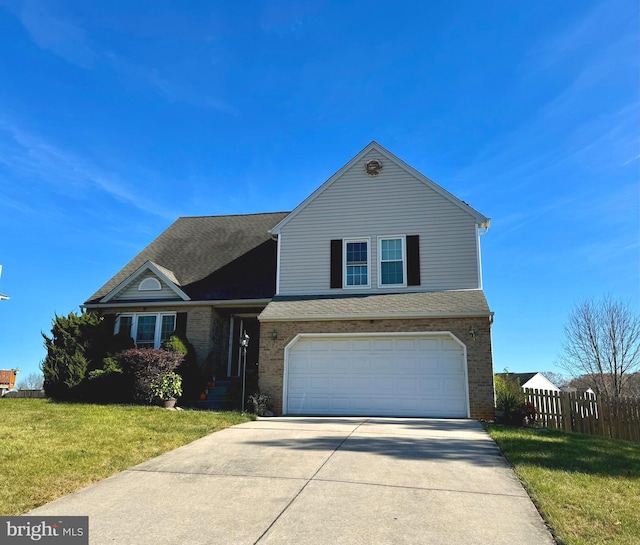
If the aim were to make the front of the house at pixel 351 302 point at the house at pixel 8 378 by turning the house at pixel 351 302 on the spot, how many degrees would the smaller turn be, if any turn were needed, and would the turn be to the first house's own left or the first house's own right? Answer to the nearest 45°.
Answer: approximately 135° to the first house's own right

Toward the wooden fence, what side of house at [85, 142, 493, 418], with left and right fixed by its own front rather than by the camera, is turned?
left

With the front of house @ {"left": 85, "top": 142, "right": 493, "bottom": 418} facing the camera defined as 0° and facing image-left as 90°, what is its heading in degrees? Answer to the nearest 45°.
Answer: approximately 0°

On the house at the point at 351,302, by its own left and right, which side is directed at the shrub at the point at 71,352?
right
